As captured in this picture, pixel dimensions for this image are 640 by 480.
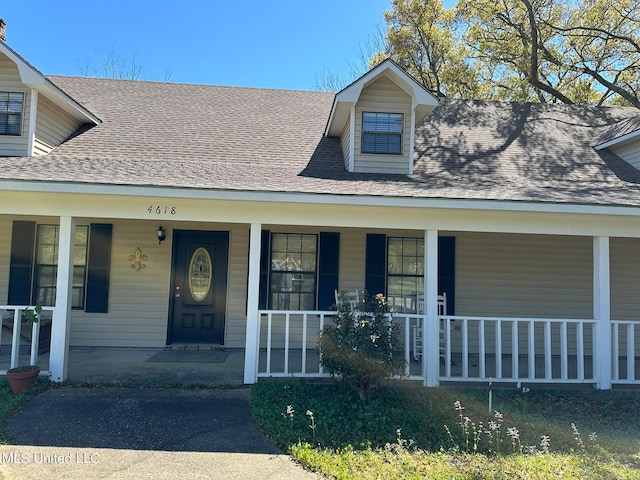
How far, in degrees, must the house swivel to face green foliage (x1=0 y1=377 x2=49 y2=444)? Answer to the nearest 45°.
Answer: approximately 45° to its right

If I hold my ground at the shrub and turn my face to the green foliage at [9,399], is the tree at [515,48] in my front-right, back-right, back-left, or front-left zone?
back-right

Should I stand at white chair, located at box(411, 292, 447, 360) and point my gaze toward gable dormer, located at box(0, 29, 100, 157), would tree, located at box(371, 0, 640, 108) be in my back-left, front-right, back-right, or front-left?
back-right

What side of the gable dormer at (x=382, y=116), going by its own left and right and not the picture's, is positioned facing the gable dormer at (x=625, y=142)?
left

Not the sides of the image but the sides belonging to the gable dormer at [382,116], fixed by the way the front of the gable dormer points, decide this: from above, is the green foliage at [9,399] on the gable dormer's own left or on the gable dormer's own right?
on the gable dormer's own right

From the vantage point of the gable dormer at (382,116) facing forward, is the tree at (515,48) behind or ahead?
behind

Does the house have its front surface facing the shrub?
yes

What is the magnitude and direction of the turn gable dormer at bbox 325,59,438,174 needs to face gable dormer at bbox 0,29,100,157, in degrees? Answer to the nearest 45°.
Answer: approximately 90° to its right

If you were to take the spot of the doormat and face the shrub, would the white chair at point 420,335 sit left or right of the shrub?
left

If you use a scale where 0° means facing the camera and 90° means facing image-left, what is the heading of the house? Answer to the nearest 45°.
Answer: approximately 0°
